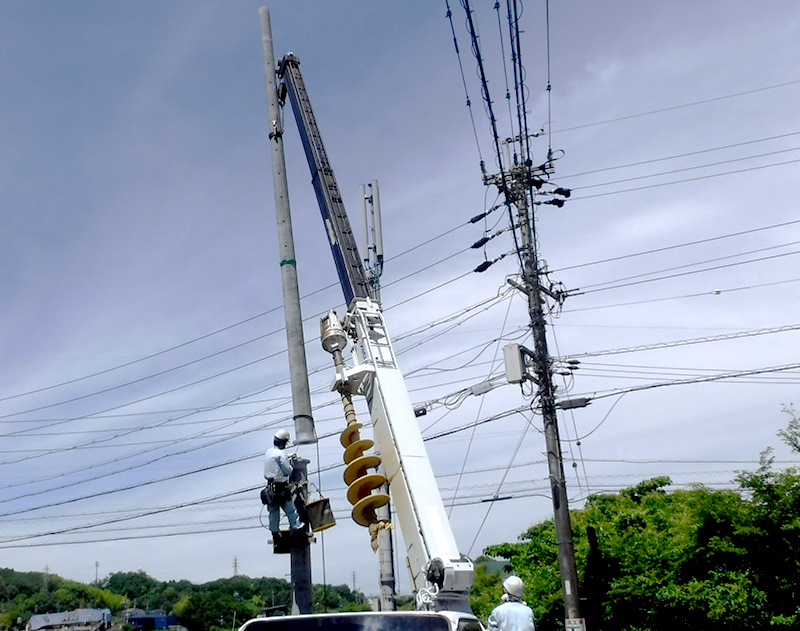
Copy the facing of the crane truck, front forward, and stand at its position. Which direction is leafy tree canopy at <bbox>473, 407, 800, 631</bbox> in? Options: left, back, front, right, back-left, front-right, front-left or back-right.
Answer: back-left

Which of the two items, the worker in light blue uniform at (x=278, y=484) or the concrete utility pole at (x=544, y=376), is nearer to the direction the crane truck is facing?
the worker in light blue uniform

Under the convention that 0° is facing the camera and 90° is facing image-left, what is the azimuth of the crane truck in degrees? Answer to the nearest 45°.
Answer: approximately 0°

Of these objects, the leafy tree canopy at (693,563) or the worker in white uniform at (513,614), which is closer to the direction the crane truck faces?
the worker in white uniform

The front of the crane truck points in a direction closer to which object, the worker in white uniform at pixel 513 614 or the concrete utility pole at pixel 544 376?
the worker in white uniform

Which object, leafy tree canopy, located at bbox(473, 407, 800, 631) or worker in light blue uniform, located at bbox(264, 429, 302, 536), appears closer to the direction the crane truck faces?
the worker in light blue uniform
